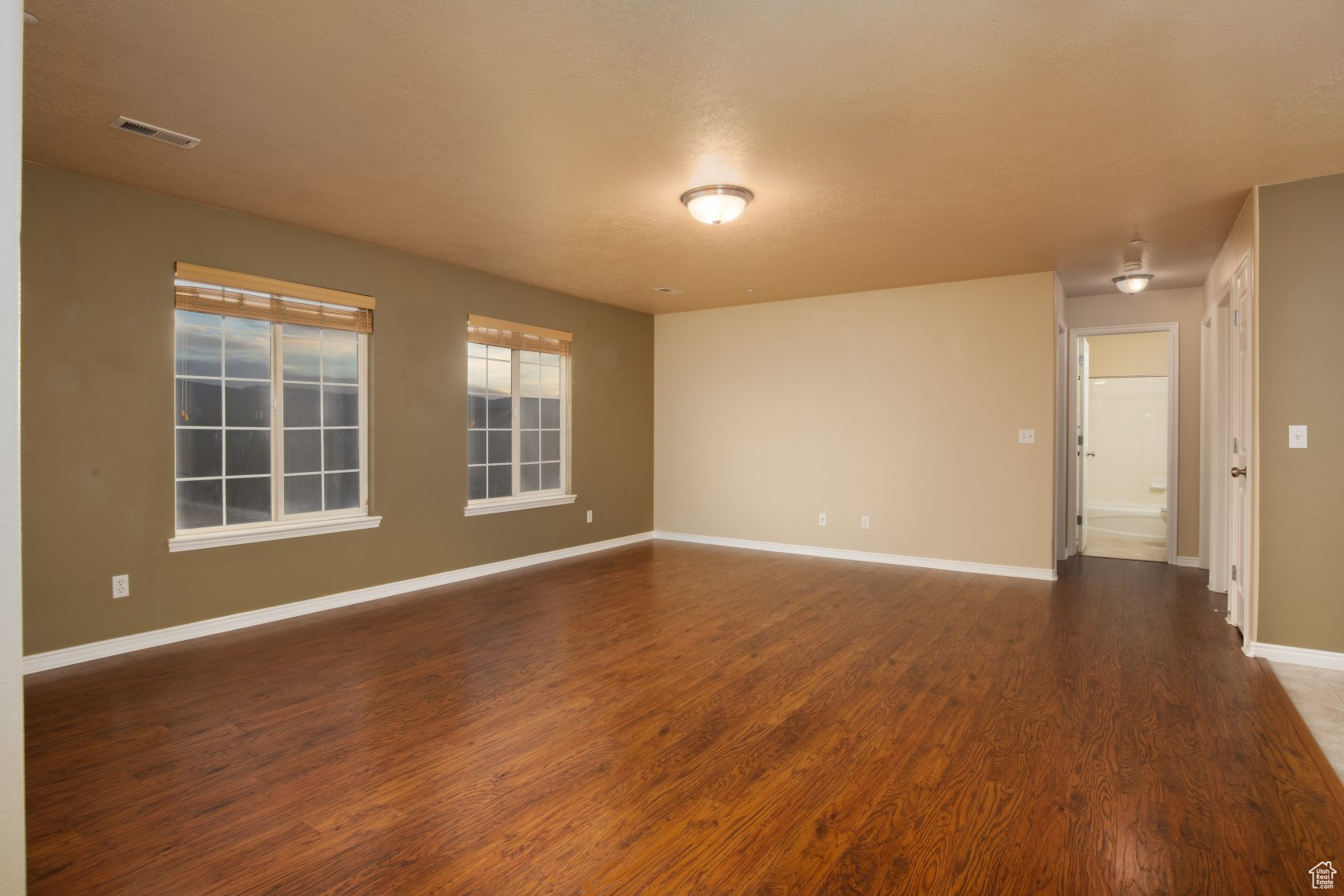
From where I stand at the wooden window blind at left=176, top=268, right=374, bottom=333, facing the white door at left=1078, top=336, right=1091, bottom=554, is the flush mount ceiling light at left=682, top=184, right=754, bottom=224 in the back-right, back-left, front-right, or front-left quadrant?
front-right

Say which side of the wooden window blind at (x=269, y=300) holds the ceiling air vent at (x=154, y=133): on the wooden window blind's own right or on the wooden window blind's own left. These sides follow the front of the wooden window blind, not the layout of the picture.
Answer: on the wooden window blind's own right

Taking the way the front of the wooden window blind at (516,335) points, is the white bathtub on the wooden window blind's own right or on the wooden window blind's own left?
on the wooden window blind's own left

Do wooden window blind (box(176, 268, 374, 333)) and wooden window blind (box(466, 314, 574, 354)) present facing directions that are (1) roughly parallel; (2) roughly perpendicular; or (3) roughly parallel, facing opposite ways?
roughly parallel

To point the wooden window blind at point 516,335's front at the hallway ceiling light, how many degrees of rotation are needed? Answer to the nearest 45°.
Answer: approximately 45° to its left

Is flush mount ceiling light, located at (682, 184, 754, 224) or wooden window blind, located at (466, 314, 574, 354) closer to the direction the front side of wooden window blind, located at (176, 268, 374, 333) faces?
the flush mount ceiling light

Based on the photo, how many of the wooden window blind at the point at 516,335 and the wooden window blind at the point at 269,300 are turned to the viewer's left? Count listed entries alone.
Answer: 0

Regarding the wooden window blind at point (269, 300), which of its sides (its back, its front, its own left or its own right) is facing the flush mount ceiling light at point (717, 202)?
front

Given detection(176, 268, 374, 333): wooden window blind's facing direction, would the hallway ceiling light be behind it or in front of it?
in front

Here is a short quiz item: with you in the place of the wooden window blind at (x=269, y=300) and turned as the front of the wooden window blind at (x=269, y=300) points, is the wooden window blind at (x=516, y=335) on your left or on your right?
on your left

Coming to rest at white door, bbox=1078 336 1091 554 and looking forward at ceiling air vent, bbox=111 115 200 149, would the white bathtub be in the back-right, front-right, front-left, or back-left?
back-right

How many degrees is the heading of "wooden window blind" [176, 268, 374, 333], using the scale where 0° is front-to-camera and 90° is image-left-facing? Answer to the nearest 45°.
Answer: approximately 315°
